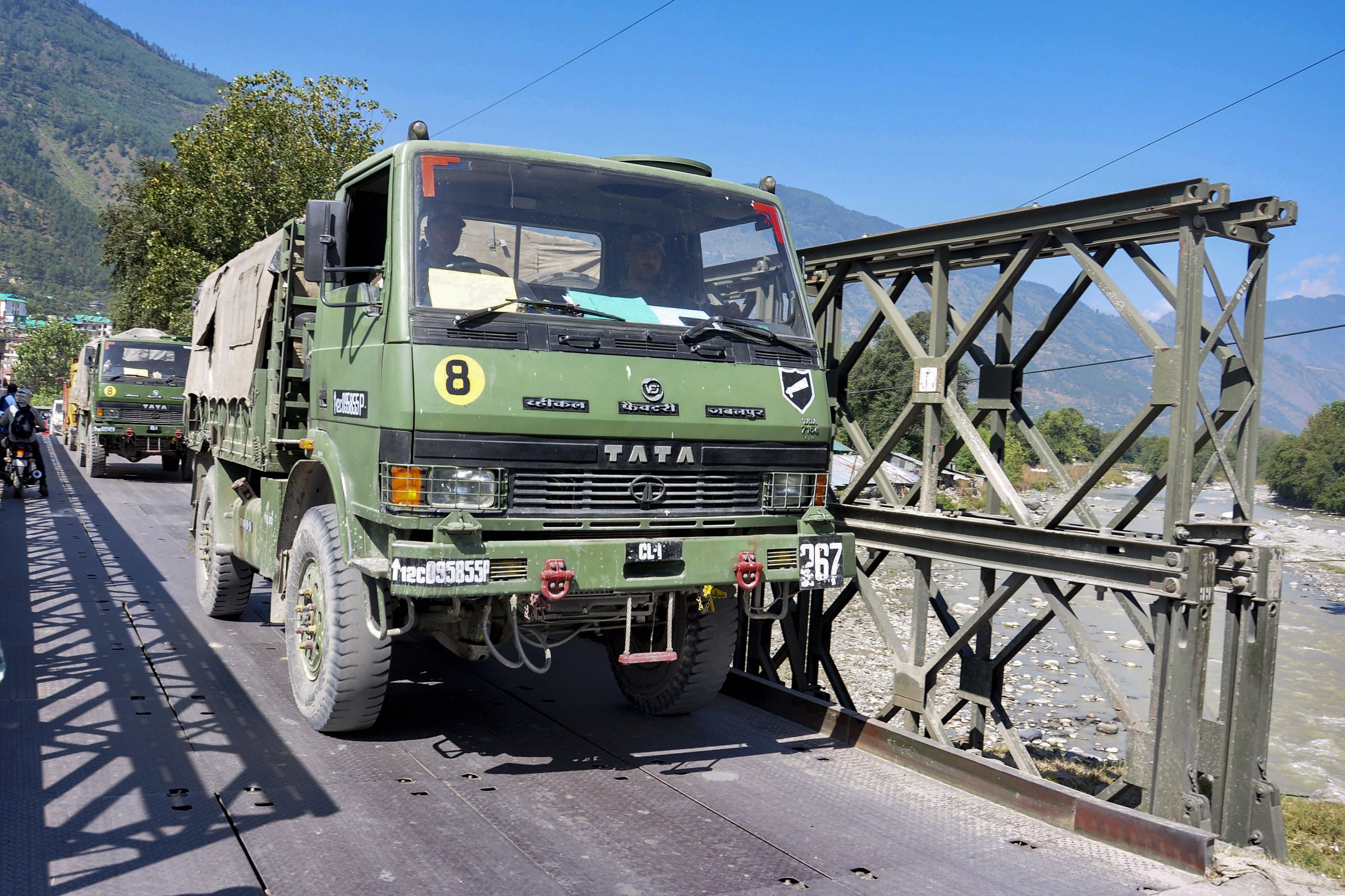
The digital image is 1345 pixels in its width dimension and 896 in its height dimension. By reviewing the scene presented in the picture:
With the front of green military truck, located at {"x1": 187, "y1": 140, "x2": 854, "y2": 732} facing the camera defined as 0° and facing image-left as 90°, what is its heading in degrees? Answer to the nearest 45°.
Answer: approximately 315°

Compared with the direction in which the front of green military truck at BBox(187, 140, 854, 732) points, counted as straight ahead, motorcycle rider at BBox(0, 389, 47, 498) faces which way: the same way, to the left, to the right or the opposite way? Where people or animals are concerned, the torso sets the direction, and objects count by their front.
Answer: the opposite way

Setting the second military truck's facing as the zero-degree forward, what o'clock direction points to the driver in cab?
The driver in cab is roughly at 12 o'clock from the second military truck.

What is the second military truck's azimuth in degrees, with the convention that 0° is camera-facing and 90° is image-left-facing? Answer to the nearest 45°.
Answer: approximately 0°

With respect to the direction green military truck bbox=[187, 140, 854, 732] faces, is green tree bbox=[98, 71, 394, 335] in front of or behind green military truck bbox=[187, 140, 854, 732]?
behind

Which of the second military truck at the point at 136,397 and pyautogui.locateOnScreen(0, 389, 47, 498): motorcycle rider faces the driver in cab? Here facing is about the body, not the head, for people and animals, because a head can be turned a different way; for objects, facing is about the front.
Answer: the second military truck

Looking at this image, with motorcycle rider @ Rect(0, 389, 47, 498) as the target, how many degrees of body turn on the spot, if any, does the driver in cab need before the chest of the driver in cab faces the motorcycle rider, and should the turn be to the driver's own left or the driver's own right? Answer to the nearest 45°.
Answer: approximately 180°

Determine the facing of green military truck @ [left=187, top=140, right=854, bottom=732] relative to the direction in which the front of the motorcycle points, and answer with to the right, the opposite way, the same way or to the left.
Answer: the opposite way

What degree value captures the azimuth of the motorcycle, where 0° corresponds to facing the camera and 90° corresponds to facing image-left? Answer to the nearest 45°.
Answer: approximately 180°

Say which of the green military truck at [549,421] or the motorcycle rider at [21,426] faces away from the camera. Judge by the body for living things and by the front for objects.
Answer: the motorcycle rider

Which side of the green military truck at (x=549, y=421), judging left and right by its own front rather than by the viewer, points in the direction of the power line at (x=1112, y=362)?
left

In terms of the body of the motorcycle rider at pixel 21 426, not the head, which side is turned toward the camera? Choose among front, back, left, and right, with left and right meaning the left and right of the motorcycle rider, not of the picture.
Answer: back
